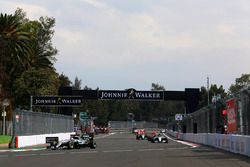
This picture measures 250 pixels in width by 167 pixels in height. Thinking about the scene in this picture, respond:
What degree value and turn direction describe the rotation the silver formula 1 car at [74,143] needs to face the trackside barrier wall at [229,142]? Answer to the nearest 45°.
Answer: approximately 90° to its left

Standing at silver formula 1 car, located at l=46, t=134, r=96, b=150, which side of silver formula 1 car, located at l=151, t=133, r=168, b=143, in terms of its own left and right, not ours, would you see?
front

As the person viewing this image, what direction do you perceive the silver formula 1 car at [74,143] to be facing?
facing the viewer and to the left of the viewer

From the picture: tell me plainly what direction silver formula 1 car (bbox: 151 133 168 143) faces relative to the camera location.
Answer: facing the viewer

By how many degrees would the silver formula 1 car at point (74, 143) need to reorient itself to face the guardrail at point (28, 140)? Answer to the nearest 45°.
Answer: approximately 90° to its right

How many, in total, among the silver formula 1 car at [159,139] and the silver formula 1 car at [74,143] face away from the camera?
0

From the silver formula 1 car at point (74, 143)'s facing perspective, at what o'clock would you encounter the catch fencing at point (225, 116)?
The catch fencing is roughly at 8 o'clock from the silver formula 1 car.

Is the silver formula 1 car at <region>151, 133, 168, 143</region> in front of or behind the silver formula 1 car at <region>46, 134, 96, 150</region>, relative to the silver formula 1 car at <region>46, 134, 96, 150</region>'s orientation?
behind
